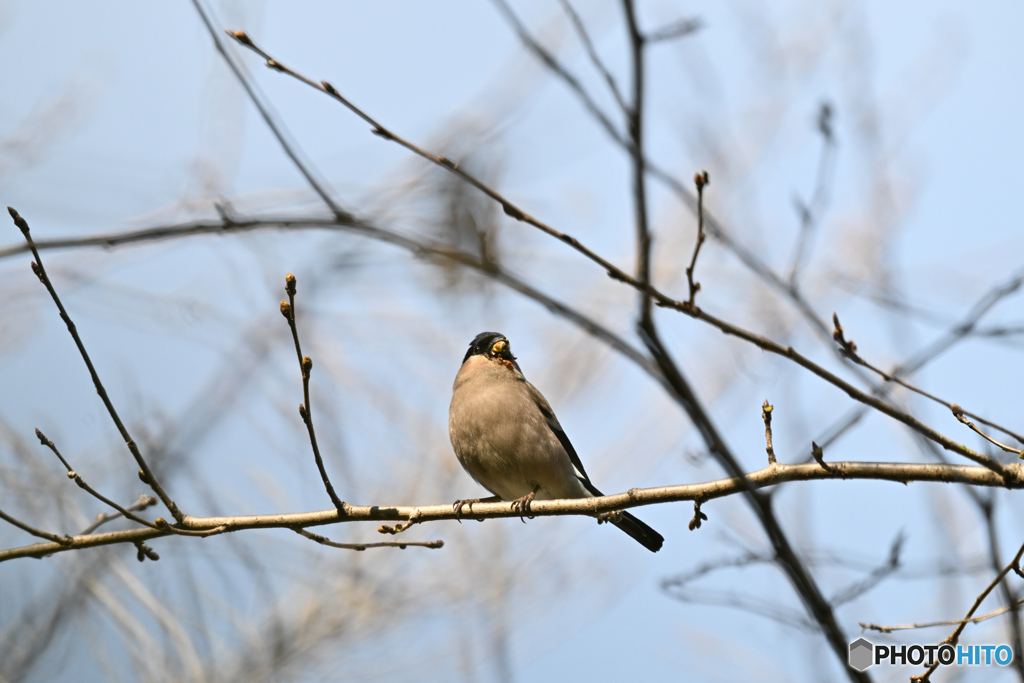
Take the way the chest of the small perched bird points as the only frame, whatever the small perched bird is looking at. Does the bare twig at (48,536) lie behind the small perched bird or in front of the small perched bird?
in front

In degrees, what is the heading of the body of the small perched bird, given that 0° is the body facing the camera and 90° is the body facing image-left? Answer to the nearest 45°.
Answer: approximately 45°

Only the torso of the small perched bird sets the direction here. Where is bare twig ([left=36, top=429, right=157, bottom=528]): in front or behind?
in front

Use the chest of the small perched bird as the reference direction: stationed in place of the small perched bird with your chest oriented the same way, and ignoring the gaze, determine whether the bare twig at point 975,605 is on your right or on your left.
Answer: on your left
